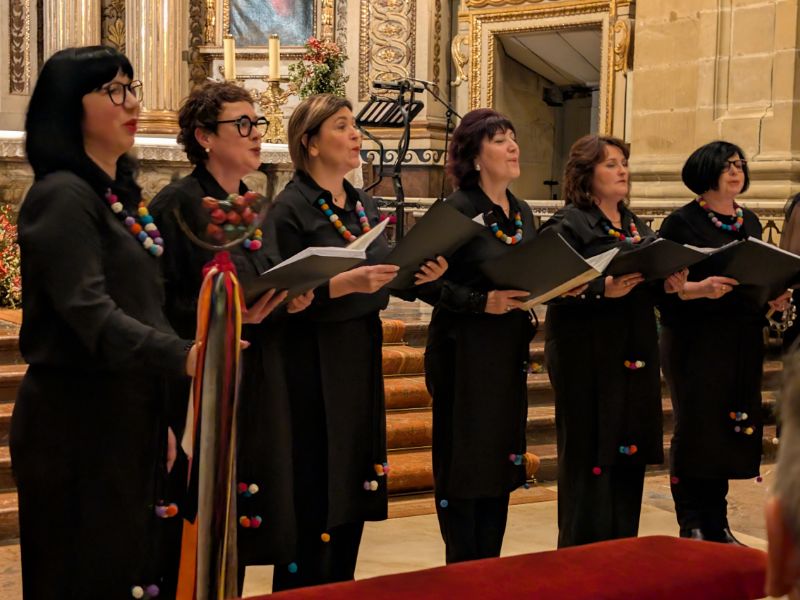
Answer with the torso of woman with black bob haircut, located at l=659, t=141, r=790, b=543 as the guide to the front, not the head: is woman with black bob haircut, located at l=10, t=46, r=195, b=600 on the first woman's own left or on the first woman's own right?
on the first woman's own right

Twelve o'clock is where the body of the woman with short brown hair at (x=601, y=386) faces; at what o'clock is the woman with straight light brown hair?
The woman with straight light brown hair is roughly at 3 o'clock from the woman with short brown hair.

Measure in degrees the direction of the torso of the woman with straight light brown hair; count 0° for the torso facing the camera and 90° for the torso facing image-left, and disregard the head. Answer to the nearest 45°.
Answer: approximately 315°

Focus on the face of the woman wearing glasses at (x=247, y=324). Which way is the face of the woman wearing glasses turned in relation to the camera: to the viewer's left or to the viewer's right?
to the viewer's right

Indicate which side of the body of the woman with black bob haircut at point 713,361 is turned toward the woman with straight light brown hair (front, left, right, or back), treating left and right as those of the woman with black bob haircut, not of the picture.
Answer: right

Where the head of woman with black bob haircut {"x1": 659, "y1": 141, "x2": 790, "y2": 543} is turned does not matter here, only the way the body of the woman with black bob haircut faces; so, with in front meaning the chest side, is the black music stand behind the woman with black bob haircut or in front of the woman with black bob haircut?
behind

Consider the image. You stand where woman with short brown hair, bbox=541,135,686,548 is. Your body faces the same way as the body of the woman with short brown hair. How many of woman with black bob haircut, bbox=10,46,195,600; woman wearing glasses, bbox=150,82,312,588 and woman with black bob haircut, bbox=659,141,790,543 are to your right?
2

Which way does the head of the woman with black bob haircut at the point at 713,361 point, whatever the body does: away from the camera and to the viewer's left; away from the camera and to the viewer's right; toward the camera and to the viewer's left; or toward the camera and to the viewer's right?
toward the camera and to the viewer's right

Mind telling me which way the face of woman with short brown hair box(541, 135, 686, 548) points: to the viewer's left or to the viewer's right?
to the viewer's right

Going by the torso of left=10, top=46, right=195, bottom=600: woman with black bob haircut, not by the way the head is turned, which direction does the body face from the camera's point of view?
to the viewer's right

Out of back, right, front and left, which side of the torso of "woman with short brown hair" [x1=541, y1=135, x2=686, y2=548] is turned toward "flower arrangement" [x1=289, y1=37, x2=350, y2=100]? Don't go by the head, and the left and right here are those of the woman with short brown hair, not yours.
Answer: back

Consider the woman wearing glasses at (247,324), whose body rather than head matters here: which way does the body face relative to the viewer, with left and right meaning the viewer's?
facing the viewer and to the right of the viewer

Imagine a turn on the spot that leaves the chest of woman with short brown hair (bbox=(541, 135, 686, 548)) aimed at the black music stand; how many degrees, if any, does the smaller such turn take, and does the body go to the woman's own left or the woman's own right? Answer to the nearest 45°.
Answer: approximately 135° to the woman's own left
